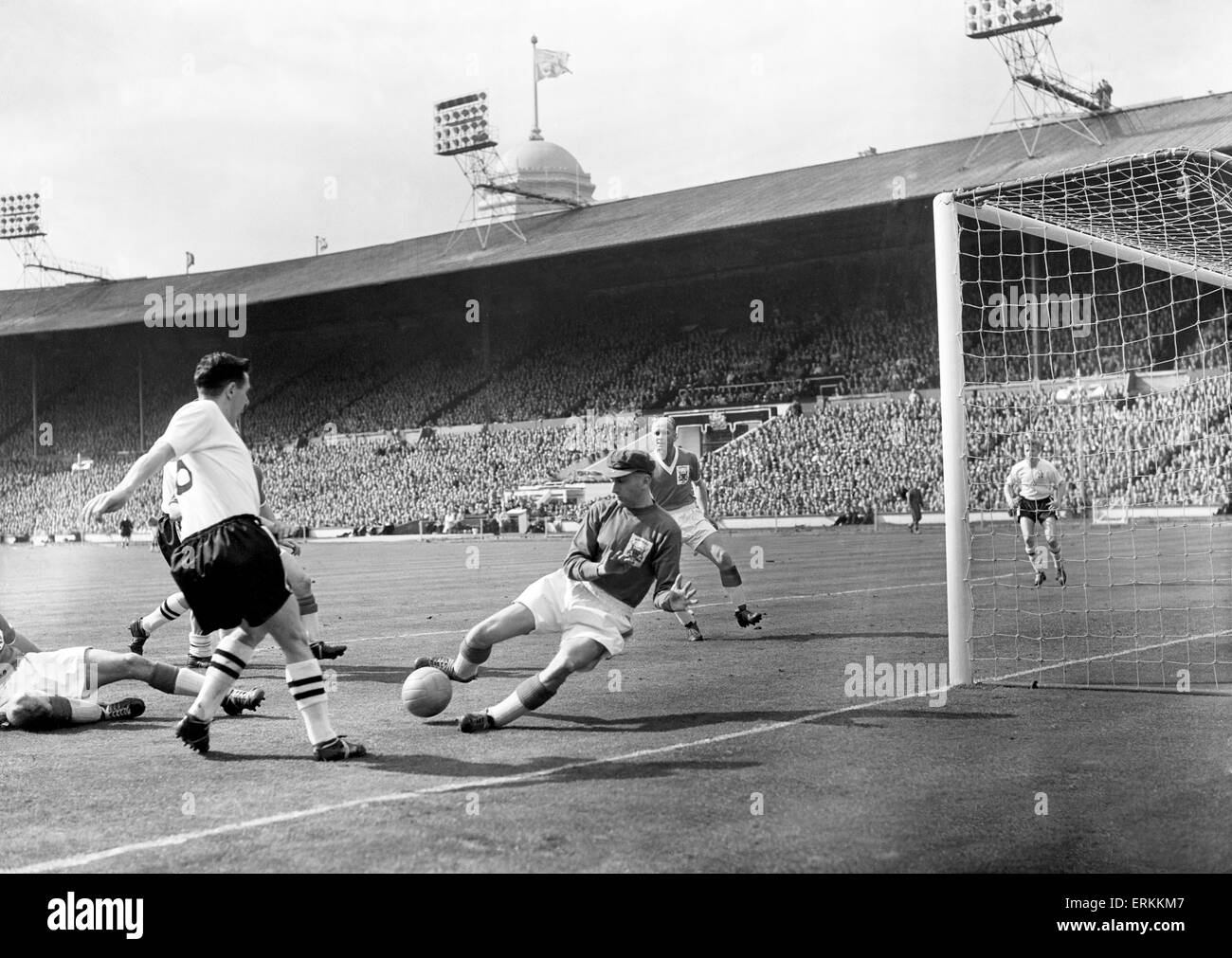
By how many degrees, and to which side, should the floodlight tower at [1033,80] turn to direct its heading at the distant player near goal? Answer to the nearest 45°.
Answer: approximately 45° to its left

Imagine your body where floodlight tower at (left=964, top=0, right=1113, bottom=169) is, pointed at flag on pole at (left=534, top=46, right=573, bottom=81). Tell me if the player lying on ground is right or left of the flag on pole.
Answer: left

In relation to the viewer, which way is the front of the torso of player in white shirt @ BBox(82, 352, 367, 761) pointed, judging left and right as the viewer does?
facing away from the viewer and to the right of the viewer

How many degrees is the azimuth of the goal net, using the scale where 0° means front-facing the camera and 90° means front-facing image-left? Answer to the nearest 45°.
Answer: approximately 135°

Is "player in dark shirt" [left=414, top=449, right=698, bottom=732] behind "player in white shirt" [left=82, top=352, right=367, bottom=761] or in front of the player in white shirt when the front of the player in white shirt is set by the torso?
in front

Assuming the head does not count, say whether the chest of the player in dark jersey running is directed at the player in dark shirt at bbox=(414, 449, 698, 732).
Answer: yes

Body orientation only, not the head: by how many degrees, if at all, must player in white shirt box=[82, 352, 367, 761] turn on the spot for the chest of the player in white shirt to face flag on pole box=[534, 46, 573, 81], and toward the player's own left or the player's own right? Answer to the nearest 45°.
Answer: approximately 45° to the player's own left

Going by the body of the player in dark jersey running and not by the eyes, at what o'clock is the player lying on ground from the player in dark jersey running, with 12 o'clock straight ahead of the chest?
The player lying on ground is roughly at 1 o'clock from the player in dark jersey running.

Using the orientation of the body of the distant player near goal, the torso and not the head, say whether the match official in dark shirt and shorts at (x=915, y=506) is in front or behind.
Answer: behind

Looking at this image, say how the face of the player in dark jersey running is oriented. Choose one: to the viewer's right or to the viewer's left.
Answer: to the viewer's left

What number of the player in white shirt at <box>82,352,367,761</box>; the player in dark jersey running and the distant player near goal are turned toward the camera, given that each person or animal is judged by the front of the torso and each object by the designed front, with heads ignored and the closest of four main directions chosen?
2
